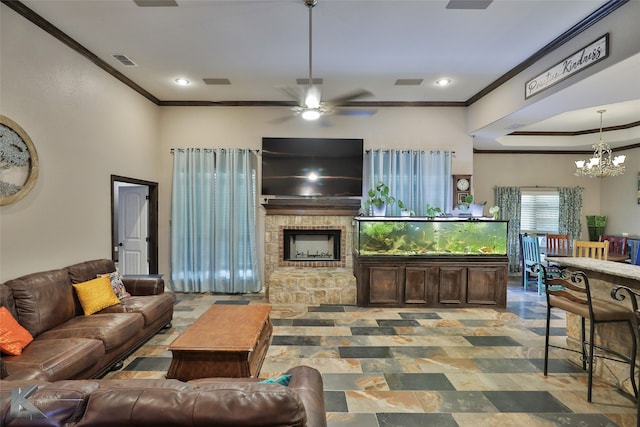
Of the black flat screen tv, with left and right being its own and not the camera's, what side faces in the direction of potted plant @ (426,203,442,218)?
left

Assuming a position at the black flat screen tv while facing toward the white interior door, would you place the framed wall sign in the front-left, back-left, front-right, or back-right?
back-left

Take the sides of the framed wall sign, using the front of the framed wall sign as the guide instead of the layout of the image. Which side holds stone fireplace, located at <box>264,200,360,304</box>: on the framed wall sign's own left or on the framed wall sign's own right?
on the framed wall sign's own right

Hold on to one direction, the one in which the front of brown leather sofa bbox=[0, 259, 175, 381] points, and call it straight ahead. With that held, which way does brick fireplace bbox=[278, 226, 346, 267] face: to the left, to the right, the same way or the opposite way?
to the right

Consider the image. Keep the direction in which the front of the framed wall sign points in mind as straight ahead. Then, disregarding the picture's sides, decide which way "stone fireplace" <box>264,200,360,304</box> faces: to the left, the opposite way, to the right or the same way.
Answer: to the left

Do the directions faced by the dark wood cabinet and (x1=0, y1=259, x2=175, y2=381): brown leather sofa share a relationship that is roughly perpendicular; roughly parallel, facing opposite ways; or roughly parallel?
roughly perpendicular

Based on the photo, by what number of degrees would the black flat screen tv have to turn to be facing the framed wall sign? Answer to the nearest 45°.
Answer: approximately 45° to its left

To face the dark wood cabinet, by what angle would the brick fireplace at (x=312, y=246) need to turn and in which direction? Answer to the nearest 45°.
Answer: approximately 45° to its left

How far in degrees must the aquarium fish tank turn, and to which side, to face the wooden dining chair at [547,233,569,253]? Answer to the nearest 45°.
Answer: approximately 135° to its left
